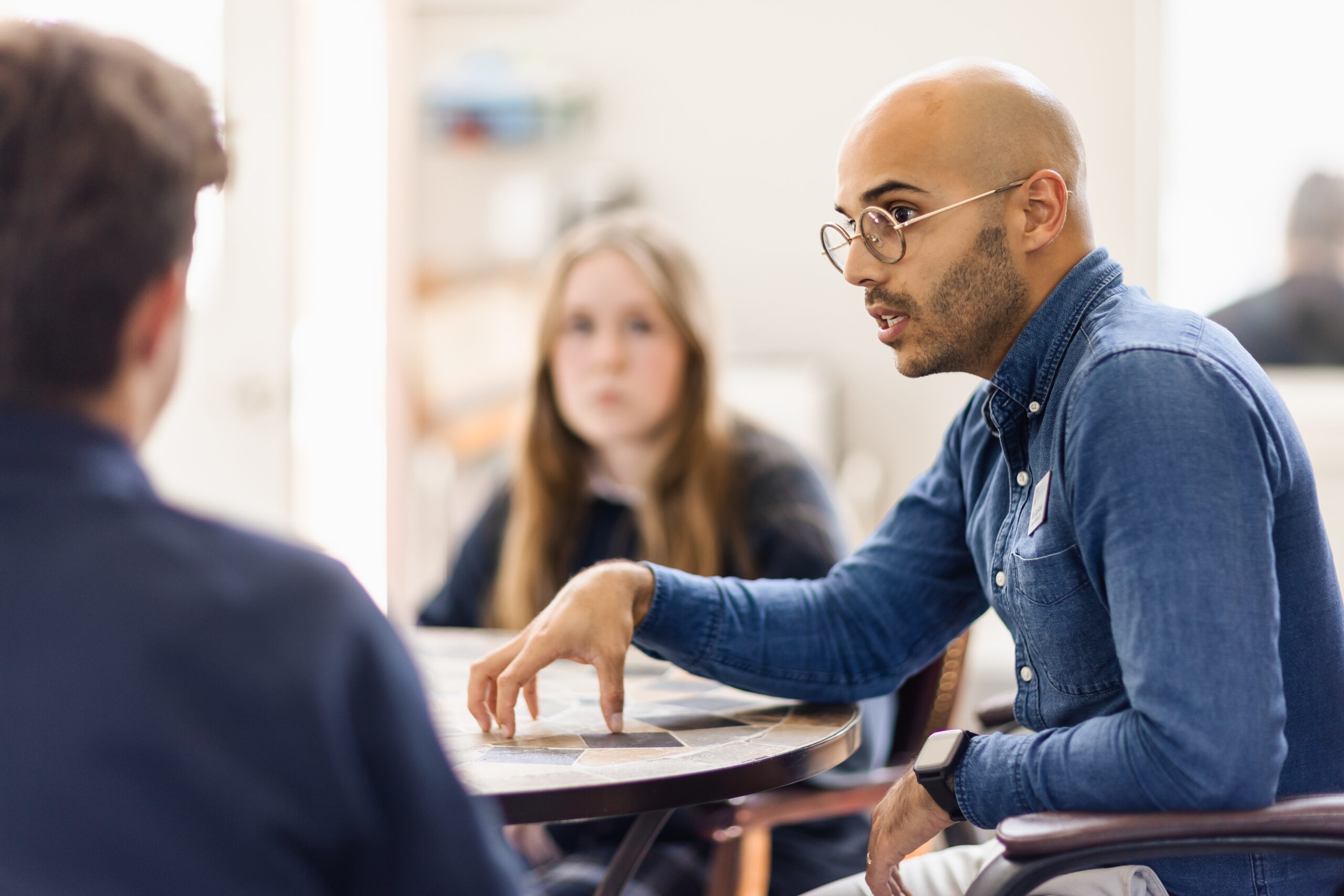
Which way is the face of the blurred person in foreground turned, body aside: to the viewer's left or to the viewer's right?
to the viewer's right

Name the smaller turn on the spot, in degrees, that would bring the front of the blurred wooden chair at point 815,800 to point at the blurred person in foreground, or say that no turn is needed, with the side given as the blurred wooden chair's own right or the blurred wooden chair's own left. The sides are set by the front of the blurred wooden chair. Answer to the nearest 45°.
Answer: approximately 45° to the blurred wooden chair's own left

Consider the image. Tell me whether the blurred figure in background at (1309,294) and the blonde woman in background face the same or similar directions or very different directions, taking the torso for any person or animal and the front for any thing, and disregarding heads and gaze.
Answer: very different directions

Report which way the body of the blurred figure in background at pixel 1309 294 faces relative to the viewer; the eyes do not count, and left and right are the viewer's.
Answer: facing away from the viewer

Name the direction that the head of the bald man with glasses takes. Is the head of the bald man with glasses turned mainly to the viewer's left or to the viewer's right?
to the viewer's left

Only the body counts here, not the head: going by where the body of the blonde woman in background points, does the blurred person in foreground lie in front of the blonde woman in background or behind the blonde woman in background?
in front

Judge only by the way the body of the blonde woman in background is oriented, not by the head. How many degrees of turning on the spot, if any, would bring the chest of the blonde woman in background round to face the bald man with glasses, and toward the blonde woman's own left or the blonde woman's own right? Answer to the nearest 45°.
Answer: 0° — they already face them

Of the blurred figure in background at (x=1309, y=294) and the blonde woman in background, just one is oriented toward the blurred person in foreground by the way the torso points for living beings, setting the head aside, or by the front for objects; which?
the blonde woman in background

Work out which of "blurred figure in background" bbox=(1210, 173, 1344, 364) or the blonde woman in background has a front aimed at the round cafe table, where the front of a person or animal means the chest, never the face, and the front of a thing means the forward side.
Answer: the blonde woman in background

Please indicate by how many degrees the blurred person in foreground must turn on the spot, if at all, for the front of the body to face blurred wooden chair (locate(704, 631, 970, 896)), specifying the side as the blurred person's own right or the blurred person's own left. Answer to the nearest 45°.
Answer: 0° — they already face it

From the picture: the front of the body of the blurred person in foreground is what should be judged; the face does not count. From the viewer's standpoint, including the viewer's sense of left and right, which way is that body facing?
facing away from the viewer and to the right of the viewer

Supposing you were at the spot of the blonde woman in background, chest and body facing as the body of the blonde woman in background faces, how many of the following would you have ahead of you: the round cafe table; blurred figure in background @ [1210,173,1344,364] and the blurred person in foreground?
2

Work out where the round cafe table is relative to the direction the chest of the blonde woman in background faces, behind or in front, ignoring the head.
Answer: in front

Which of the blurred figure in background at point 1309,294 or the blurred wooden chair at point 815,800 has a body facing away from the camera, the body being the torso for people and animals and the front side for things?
the blurred figure in background

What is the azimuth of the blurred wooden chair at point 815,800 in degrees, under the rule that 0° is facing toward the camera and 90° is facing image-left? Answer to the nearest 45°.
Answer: approximately 45°
